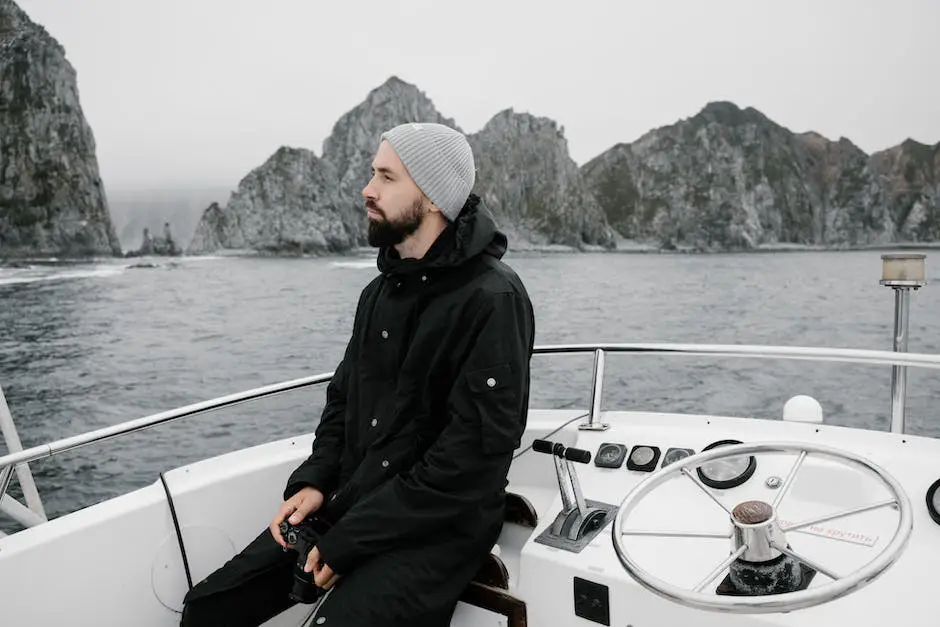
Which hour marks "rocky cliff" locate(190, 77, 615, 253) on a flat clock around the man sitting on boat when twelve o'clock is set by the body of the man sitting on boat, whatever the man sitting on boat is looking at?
The rocky cliff is roughly at 5 o'clock from the man sitting on boat.

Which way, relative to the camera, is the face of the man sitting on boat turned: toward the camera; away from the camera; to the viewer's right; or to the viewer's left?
to the viewer's left

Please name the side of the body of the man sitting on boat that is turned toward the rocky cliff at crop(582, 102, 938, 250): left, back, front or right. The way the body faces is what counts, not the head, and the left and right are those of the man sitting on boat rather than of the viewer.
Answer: back

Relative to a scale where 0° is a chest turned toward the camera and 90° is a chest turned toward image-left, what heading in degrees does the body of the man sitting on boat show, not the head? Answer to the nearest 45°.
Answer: approximately 45°

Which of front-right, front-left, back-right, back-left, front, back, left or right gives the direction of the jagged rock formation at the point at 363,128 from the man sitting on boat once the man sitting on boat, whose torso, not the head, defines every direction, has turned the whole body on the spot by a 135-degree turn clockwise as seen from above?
front

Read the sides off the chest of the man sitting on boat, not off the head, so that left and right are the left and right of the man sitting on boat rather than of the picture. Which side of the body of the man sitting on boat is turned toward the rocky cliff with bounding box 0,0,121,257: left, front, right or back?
right

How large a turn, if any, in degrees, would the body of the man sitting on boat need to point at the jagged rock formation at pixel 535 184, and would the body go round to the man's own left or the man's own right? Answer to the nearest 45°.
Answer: approximately 135° to the man's own right

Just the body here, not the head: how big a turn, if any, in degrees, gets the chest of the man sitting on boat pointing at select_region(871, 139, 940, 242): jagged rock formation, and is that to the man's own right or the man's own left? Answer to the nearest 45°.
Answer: approximately 180°
